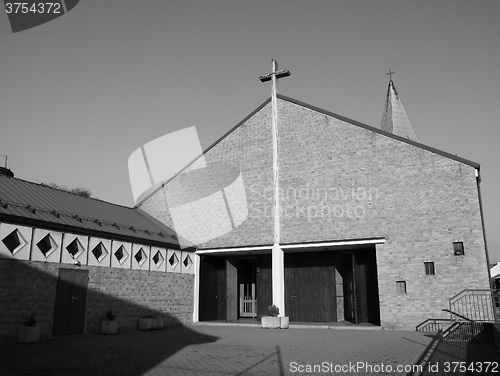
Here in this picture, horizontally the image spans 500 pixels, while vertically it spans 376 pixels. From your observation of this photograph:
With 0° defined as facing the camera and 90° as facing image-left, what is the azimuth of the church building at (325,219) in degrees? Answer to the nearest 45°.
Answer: approximately 0°

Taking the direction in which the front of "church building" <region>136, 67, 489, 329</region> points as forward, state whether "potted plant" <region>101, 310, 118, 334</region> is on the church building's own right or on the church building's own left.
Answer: on the church building's own right

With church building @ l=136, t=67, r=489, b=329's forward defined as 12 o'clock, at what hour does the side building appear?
The side building is roughly at 2 o'clock from the church building.

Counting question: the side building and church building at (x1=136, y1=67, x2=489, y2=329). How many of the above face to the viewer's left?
0

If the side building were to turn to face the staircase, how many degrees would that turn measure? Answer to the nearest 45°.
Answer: approximately 45° to its left

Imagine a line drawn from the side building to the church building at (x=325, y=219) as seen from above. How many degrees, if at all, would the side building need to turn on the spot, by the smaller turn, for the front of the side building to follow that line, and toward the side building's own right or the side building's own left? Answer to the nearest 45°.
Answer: approximately 45° to the side building's own left

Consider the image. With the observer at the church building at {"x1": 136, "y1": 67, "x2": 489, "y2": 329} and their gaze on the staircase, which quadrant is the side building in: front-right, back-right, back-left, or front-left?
back-right

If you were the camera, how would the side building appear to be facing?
facing the viewer and to the right of the viewer

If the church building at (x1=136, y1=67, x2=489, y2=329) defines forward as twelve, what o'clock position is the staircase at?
The staircase is roughly at 10 o'clock from the church building.
